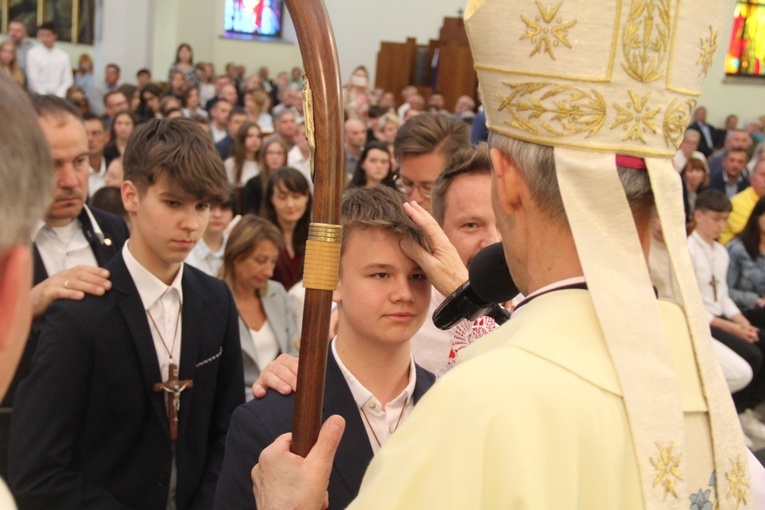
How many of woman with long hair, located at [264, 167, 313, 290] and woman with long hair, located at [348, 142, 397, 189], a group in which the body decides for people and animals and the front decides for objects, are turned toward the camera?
2

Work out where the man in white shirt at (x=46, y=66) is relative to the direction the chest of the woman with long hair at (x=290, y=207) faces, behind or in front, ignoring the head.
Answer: behind

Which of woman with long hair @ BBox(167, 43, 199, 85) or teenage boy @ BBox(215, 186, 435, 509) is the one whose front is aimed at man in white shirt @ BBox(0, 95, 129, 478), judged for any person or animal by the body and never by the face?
the woman with long hair

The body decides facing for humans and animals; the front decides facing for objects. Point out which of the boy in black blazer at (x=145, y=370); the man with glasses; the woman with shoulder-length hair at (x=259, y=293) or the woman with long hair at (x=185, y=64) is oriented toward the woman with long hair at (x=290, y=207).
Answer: the woman with long hair at (x=185, y=64)

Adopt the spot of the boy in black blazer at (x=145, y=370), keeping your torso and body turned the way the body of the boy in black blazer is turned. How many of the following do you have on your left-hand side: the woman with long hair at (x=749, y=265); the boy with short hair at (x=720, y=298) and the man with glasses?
3

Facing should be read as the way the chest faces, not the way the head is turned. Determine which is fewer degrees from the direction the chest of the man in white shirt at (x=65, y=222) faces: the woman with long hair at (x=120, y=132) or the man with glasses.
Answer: the man with glasses

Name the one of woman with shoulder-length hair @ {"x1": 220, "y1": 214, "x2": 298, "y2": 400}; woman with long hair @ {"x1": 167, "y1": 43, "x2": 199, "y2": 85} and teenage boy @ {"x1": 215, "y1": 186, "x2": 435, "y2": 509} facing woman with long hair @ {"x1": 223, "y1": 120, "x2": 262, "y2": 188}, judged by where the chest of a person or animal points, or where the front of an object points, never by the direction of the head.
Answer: woman with long hair @ {"x1": 167, "y1": 43, "x2": 199, "y2": 85}

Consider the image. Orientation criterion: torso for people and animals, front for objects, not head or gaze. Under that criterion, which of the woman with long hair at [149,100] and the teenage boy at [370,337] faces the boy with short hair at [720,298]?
the woman with long hair

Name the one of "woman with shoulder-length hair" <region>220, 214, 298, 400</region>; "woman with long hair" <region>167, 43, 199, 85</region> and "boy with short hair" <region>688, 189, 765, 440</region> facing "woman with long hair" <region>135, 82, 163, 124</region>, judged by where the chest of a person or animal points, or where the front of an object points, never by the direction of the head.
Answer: "woman with long hair" <region>167, 43, 199, 85</region>

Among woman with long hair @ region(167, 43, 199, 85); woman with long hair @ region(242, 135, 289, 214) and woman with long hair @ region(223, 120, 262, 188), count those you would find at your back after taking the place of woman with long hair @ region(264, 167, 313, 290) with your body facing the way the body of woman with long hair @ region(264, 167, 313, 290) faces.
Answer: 3

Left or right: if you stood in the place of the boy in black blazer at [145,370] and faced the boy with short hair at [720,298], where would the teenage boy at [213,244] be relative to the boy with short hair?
left
